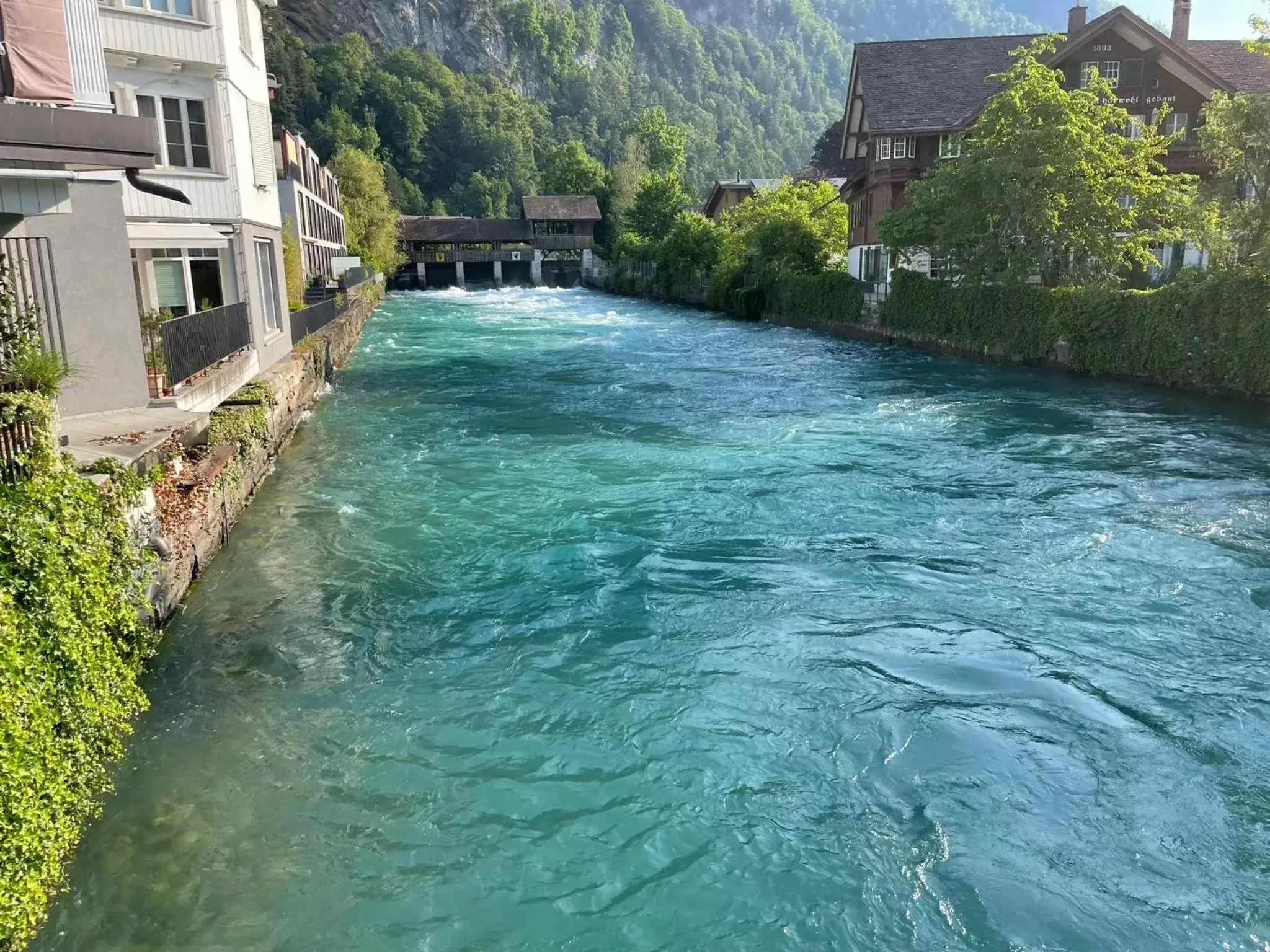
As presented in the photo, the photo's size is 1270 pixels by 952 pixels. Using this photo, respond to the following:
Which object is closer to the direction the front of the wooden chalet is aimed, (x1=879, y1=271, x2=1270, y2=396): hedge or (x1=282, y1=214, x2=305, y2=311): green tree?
the hedge

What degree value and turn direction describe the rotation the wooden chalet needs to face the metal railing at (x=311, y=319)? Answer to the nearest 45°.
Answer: approximately 45° to its right

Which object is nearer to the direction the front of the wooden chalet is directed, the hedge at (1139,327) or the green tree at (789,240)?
the hedge

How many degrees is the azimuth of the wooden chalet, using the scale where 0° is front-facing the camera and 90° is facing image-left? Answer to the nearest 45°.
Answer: approximately 0°

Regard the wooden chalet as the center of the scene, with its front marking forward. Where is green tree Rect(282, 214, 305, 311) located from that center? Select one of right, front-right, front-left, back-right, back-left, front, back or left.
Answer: front-right

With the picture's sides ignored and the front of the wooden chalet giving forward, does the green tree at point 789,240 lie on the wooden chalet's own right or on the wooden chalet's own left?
on the wooden chalet's own right

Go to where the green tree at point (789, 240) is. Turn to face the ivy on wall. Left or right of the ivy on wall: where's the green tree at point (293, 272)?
right

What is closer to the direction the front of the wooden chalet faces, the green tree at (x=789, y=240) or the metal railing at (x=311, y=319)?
the metal railing

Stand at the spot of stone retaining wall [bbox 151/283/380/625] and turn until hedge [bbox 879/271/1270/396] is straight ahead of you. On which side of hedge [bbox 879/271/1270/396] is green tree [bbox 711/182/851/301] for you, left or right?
left

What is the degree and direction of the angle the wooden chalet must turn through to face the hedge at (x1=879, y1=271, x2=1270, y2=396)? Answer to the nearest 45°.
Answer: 0° — it already faces it
